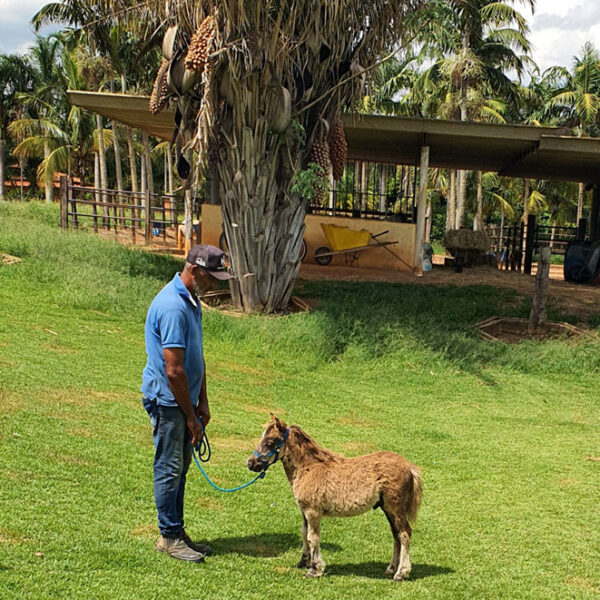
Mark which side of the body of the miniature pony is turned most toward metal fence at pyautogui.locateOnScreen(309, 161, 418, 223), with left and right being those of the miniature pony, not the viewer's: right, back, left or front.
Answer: right

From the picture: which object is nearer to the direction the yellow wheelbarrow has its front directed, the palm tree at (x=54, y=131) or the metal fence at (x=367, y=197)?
the palm tree

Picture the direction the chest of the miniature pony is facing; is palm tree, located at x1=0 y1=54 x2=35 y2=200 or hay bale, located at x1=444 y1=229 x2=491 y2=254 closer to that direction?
the palm tree

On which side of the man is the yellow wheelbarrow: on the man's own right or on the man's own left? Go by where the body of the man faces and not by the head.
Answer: on the man's own left

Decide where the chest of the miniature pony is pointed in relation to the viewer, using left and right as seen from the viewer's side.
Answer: facing to the left of the viewer

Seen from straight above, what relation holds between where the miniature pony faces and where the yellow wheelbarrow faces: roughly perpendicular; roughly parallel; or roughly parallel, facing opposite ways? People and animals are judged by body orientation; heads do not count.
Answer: roughly parallel

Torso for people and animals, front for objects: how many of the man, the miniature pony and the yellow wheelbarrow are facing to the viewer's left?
2

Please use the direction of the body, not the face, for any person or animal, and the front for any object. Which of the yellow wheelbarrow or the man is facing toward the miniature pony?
the man

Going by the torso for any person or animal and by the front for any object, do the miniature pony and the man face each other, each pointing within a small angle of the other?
yes

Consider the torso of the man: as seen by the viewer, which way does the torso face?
to the viewer's right

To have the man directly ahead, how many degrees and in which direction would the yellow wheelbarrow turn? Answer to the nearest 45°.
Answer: approximately 90° to its left

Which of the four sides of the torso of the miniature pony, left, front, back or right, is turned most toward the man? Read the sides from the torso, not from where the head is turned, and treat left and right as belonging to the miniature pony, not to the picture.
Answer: front

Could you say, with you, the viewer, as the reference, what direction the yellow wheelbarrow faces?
facing to the left of the viewer

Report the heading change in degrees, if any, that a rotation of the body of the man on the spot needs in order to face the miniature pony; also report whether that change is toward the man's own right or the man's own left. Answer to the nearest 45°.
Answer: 0° — they already face it

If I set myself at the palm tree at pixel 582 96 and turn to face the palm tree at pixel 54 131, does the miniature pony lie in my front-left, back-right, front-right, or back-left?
front-left

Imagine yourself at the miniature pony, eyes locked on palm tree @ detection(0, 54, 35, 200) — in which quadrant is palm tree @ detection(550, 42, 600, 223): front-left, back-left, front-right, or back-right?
front-right
